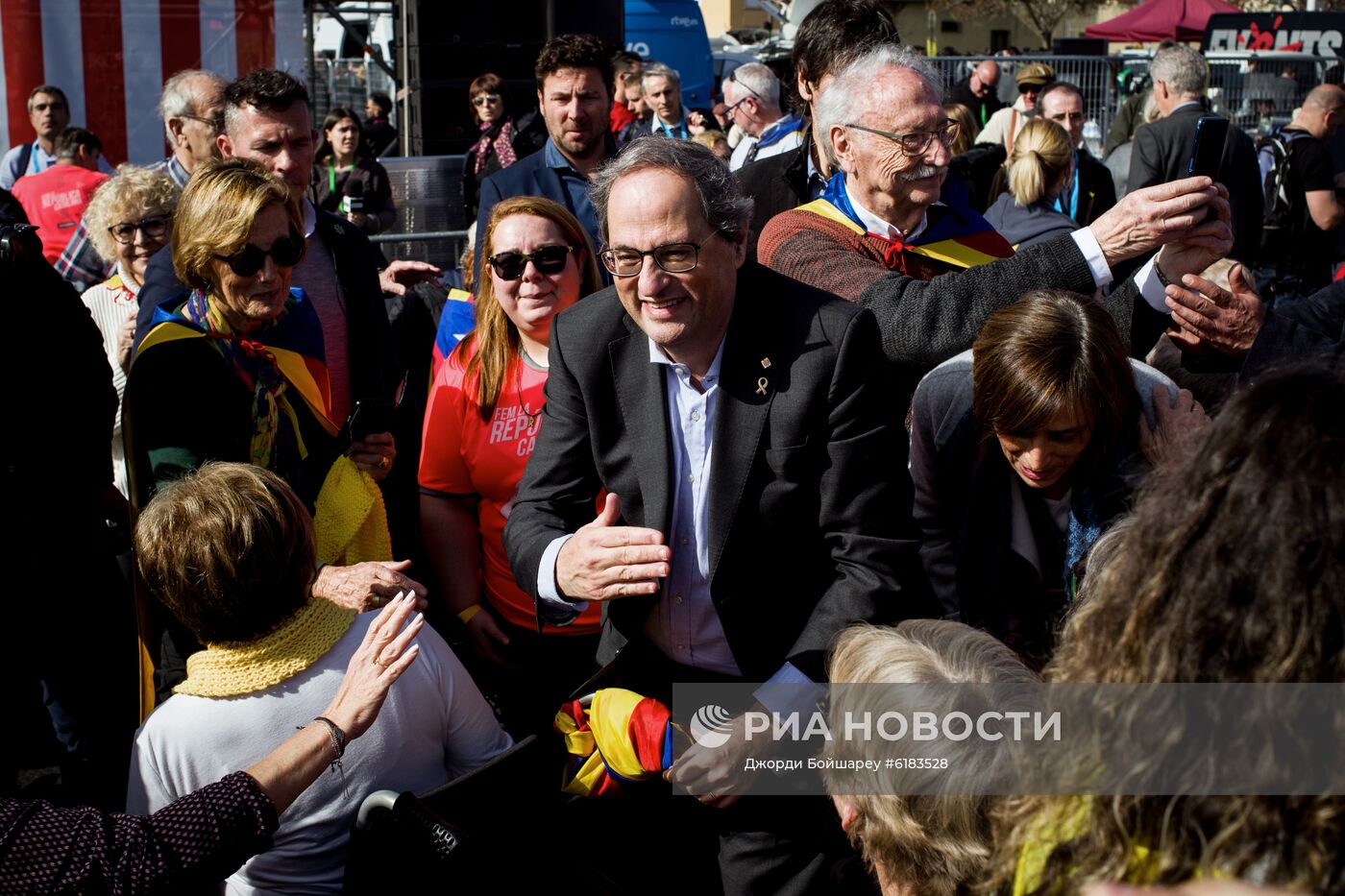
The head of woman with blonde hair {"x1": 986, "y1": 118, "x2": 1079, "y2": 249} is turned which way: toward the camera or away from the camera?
away from the camera

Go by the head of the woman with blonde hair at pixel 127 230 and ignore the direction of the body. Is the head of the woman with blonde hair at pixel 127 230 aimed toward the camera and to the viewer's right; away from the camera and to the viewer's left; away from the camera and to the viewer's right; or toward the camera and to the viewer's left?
toward the camera and to the viewer's right

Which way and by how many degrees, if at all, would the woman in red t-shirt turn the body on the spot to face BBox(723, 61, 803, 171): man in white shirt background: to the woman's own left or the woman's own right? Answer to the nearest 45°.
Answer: approximately 180°

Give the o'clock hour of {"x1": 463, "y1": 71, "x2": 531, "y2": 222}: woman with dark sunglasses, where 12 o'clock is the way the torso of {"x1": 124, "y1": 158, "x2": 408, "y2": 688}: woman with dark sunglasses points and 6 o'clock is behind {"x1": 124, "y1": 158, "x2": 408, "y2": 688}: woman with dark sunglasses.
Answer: {"x1": 463, "y1": 71, "x2": 531, "y2": 222}: woman with dark sunglasses is roughly at 8 o'clock from {"x1": 124, "y1": 158, "x2": 408, "y2": 688}: woman with dark sunglasses.

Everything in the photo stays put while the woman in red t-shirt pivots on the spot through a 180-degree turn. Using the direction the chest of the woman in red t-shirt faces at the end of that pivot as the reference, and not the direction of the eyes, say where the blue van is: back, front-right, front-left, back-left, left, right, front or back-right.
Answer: front

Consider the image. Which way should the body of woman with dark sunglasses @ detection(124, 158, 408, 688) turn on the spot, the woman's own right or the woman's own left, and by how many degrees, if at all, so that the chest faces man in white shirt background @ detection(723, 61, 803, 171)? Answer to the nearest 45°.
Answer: approximately 90° to the woman's own left

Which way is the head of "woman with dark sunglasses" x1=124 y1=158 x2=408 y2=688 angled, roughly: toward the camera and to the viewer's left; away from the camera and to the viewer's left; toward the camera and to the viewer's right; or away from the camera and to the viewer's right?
toward the camera and to the viewer's right

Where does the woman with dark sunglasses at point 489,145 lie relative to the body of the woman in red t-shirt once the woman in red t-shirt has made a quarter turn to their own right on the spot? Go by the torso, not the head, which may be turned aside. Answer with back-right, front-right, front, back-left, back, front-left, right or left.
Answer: right

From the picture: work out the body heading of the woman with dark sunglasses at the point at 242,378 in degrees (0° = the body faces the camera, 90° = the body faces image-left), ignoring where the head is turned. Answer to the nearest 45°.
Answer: approximately 315°

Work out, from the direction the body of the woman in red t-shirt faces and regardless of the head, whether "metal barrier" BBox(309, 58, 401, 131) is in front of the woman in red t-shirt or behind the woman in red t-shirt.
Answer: behind

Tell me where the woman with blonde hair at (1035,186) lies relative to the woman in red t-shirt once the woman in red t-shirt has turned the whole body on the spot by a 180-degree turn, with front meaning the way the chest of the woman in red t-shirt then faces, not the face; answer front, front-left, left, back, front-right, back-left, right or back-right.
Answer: front-right
